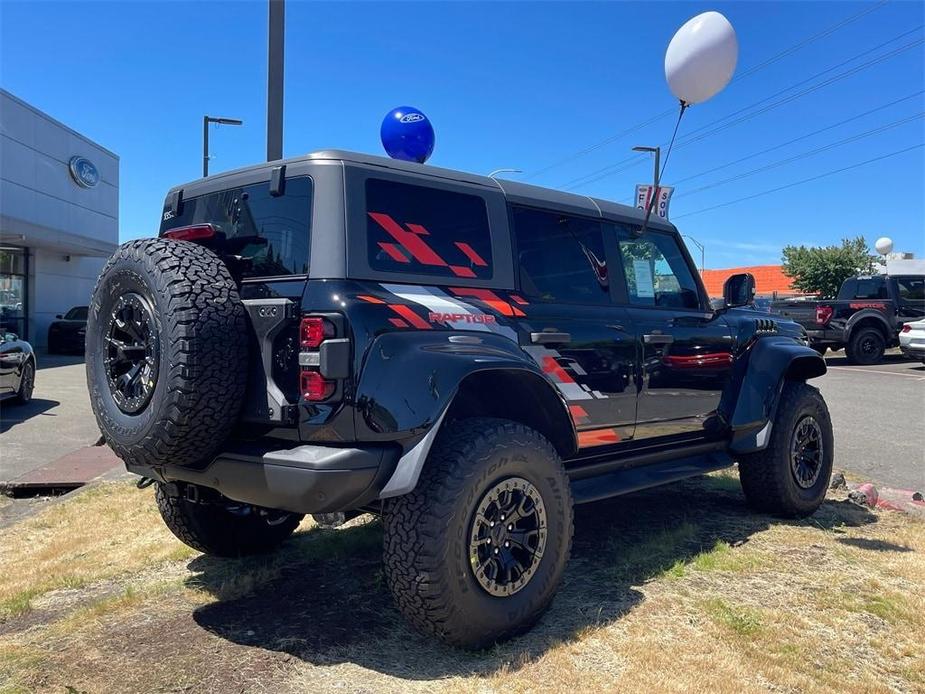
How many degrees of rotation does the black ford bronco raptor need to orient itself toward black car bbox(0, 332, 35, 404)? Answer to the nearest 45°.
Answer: approximately 90° to its left

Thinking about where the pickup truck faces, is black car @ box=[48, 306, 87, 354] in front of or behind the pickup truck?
behind

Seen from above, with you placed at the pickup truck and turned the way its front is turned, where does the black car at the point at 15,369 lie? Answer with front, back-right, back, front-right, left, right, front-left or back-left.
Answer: back

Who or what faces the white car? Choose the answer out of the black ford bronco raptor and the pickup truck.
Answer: the black ford bronco raptor

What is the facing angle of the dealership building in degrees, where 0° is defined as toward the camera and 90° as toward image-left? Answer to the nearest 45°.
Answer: approximately 315°

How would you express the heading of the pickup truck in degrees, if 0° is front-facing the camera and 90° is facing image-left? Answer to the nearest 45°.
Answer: approximately 225°

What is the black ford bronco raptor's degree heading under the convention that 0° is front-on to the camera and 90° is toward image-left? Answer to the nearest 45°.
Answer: approximately 225°
